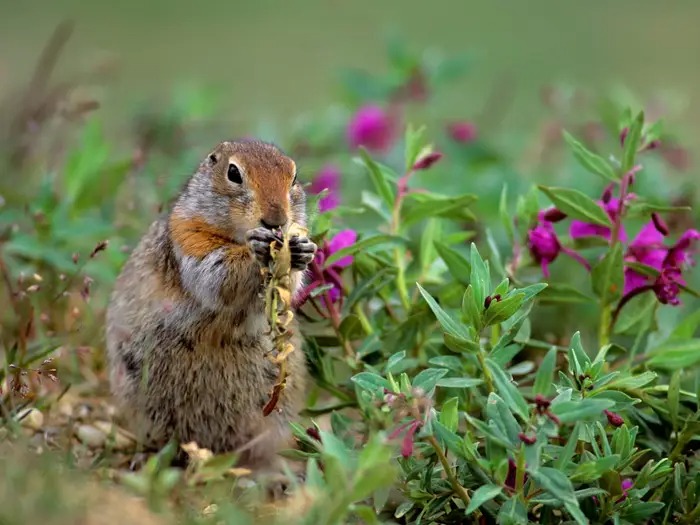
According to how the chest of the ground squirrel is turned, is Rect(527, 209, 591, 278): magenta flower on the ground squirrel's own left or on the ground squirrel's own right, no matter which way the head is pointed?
on the ground squirrel's own left

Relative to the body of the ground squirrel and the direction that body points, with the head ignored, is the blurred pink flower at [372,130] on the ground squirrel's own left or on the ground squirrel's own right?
on the ground squirrel's own left
